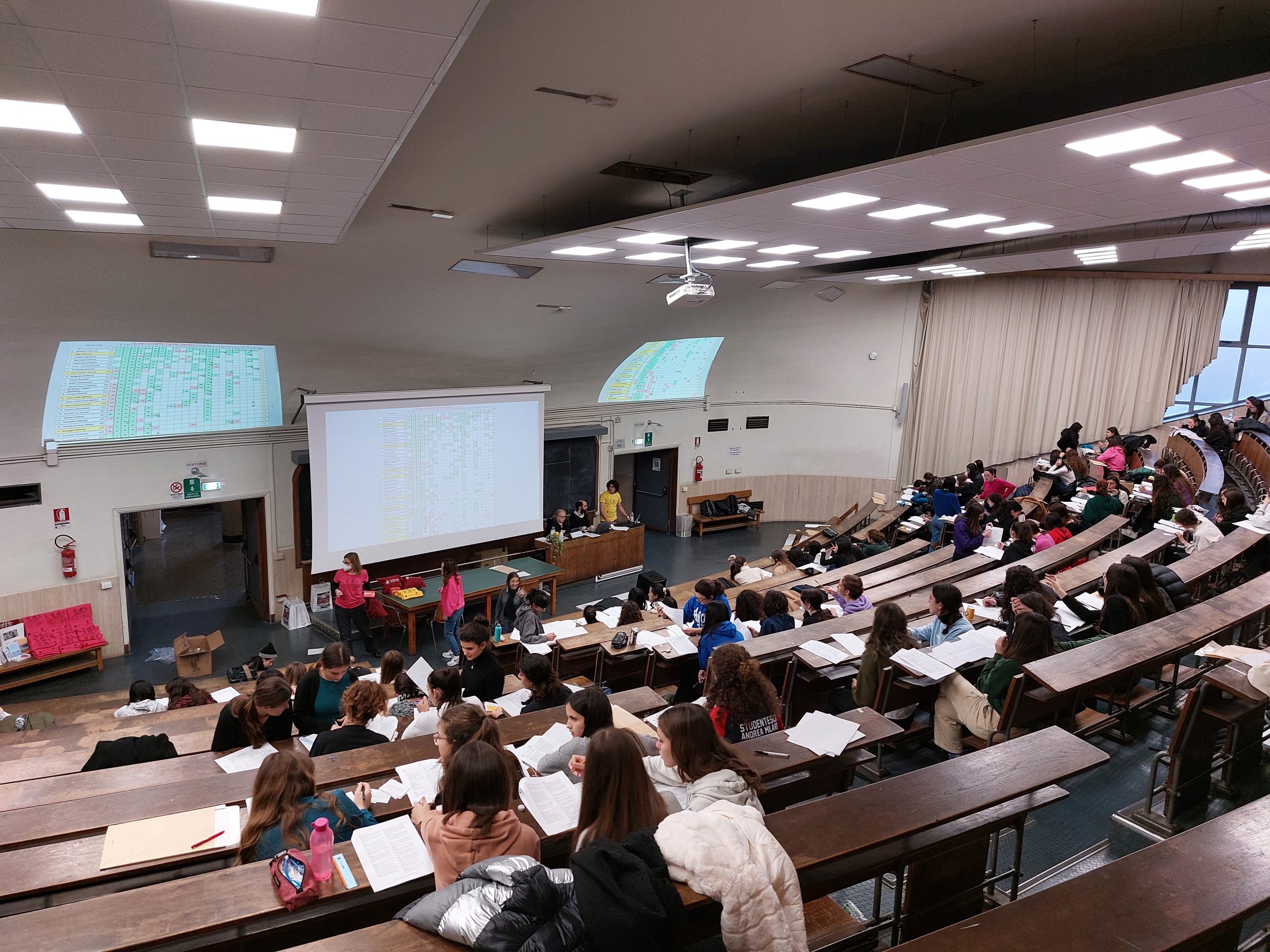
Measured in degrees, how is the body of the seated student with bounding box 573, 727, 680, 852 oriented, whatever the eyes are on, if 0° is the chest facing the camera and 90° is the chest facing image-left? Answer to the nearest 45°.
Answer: approximately 180°

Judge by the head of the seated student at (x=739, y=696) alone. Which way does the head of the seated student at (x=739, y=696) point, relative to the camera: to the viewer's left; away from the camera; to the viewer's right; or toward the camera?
away from the camera

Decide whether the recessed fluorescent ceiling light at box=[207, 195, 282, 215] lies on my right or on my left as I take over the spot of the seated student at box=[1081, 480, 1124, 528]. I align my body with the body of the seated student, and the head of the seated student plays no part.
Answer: on my left

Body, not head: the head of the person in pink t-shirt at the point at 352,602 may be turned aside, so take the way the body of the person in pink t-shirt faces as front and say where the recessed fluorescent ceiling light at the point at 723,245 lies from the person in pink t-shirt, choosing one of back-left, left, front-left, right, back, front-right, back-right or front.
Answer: front-left

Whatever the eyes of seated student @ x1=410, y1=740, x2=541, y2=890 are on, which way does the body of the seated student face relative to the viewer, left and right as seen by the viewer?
facing away from the viewer

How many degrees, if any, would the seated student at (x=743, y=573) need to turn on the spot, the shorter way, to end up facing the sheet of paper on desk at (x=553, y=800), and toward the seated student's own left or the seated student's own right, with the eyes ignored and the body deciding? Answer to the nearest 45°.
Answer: approximately 135° to the seated student's own left

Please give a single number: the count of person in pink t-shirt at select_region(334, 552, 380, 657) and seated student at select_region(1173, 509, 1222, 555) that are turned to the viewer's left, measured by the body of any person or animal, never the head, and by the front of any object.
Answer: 1

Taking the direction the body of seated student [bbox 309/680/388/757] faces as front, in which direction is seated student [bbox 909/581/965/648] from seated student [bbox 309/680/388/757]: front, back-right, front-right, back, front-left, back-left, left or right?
right

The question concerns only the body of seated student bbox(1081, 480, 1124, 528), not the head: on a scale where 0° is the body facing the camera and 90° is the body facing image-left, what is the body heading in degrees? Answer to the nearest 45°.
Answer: approximately 135°

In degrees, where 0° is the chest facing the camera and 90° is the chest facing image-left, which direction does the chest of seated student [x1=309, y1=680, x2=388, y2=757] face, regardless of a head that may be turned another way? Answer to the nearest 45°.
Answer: approximately 180°

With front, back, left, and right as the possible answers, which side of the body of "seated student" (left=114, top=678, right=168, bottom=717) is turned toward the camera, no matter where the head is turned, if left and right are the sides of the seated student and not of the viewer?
back

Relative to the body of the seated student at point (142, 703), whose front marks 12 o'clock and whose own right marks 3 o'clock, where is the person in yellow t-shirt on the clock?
The person in yellow t-shirt is roughly at 2 o'clock from the seated student.

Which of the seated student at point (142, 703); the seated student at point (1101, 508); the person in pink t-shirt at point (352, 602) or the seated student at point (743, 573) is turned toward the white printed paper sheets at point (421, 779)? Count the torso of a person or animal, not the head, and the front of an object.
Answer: the person in pink t-shirt

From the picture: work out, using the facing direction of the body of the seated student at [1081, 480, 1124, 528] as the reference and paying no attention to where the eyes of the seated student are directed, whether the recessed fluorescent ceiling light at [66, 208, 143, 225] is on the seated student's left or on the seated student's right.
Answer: on the seated student's left

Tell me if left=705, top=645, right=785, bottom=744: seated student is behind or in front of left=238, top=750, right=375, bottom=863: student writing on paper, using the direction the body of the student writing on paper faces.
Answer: in front
